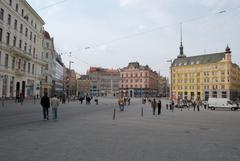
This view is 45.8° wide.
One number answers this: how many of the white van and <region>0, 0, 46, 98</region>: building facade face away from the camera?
0

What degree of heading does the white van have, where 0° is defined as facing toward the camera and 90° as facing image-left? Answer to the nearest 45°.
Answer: approximately 270°

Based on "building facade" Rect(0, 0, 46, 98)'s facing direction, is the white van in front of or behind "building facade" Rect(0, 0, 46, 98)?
in front

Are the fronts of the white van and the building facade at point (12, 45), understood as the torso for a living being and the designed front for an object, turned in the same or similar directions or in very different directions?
same or similar directions

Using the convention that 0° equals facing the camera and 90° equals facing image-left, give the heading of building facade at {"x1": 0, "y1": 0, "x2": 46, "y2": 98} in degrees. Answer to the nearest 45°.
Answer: approximately 315°

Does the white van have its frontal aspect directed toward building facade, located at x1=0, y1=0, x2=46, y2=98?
no
